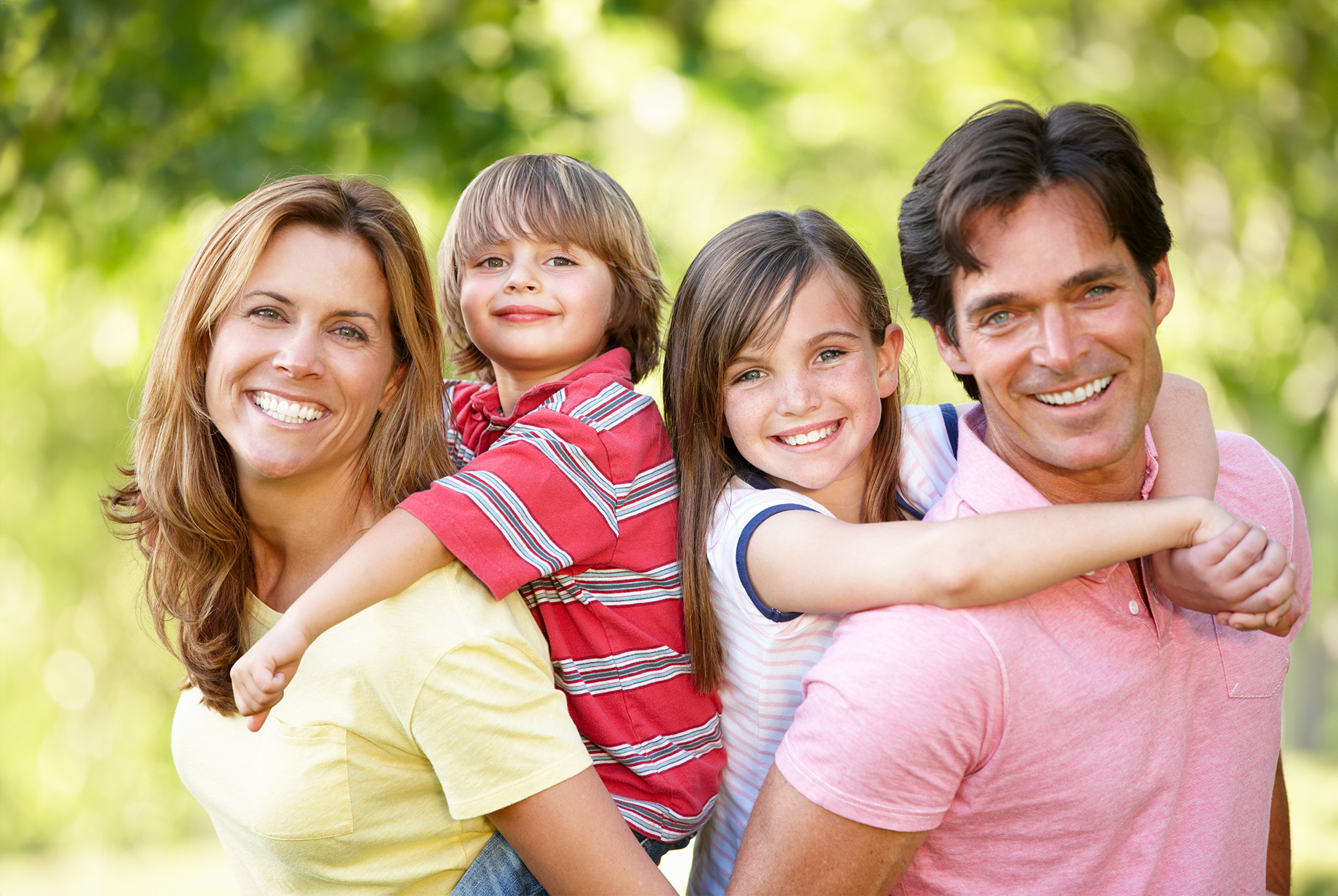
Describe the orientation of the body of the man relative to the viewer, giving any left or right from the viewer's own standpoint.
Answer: facing the viewer and to the right of the viewer

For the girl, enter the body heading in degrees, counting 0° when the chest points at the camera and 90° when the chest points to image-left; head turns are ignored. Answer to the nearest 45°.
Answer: approximately 315°

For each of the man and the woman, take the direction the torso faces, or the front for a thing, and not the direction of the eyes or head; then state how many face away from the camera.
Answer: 0

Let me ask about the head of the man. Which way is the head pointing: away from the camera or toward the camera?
toward the camera

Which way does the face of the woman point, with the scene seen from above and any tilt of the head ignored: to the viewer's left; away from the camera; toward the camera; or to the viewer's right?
toward the camera

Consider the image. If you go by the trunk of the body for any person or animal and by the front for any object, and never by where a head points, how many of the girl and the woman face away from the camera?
0

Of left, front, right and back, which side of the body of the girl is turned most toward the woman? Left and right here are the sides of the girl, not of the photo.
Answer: right

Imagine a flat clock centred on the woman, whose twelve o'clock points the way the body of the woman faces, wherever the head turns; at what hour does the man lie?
The man is roughly at 8 o'clock from the woman.

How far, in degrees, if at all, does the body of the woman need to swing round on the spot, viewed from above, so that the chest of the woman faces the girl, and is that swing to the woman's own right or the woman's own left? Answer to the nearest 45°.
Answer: approximately 135° to the woman's own left

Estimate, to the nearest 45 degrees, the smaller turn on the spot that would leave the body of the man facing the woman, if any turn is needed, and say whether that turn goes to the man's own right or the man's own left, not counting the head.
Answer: approximately 135° to the man's own right

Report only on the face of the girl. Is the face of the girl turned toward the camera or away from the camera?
toward the camera

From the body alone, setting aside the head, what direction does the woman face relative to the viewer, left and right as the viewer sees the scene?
facing the viewer and to the left of the viewer
